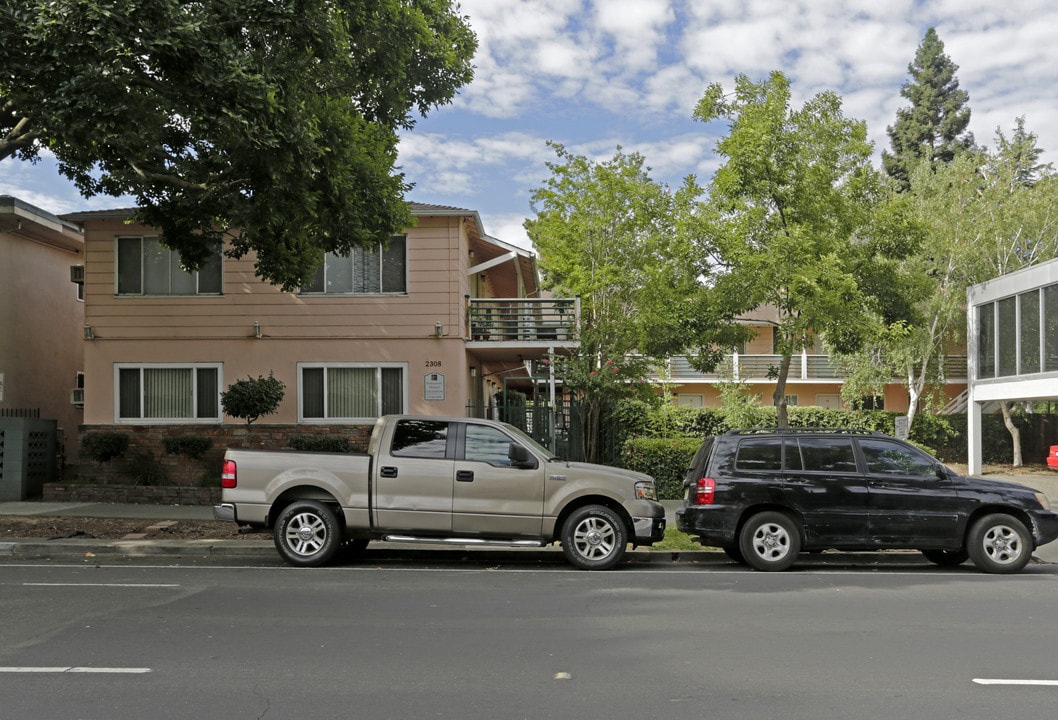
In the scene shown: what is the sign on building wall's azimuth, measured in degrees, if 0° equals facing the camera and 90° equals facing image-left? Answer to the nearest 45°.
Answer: approximately 0°

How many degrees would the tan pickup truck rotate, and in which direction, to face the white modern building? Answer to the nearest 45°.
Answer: approximately 45° to its left

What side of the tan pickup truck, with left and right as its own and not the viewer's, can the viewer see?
right

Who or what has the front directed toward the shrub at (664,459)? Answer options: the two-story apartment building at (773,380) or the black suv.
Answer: the two-story apartment building

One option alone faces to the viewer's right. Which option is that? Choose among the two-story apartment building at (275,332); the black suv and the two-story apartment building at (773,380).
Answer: the black suv

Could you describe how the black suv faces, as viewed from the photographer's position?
facing to the right of the viewer

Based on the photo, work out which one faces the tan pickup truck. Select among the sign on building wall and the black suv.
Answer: the sign on building wall

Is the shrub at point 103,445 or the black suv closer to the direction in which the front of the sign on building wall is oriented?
the black suv

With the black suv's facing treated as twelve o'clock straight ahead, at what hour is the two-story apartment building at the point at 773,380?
The two-story apartment building is roughly at 9 o'clock from the black suv.

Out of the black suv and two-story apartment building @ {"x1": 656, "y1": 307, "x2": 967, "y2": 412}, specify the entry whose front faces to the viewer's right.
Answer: the black suv
